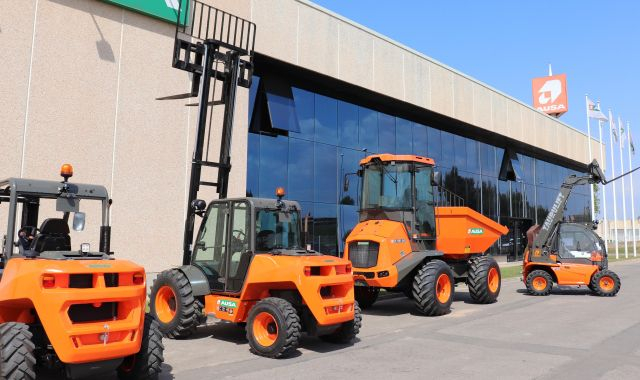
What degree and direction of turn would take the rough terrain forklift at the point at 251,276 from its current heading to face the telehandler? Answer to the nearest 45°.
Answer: approximately 90° to its right

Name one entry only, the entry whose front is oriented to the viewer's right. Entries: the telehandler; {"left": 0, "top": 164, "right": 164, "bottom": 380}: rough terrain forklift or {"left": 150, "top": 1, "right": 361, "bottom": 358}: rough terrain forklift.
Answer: the telehandler

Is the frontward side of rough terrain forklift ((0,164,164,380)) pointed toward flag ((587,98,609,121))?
no

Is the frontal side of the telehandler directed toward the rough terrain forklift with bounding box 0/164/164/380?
no

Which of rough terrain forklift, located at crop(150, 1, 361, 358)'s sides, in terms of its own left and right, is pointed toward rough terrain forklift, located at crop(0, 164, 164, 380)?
left

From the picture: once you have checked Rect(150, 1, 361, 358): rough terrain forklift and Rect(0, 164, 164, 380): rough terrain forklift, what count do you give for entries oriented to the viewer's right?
0

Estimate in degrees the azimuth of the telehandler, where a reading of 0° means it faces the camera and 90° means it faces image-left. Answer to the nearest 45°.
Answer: approximately 270°

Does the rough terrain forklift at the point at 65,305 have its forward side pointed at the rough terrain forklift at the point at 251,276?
no

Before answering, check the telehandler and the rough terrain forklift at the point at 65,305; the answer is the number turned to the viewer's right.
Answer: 1

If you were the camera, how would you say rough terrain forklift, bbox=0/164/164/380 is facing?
facing away from the viewer and to the left of the viewer

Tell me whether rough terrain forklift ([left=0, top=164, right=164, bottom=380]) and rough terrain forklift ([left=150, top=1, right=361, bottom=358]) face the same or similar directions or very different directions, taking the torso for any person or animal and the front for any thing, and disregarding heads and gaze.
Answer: same or similar directions

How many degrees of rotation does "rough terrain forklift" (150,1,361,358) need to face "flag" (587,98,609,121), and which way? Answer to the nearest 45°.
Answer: approximately 90° to its right

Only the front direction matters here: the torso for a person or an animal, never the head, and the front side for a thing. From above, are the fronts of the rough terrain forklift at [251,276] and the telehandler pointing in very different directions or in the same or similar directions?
very different directions

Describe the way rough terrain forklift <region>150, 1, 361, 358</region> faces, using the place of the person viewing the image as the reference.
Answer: facing away from the viewer and to the left of the viewer

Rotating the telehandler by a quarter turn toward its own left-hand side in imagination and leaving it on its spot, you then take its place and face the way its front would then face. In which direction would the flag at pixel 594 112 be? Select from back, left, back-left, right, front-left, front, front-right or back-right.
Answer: front
